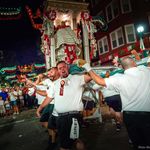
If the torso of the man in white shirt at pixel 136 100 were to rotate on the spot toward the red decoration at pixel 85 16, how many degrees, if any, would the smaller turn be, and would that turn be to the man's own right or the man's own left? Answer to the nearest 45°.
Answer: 0° — they already face it

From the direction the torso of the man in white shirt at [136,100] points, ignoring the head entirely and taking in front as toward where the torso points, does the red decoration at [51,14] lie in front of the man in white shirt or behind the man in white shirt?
in front
